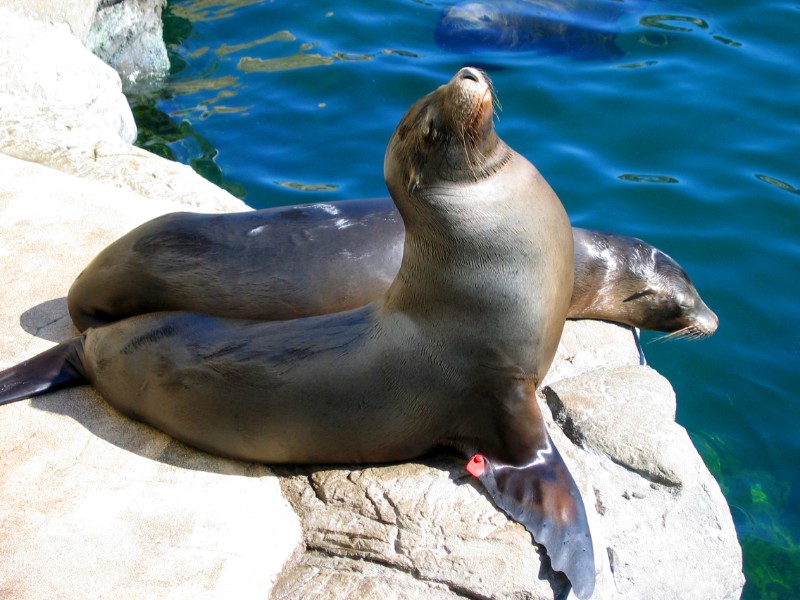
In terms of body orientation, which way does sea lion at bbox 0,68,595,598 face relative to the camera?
to the viewer's right

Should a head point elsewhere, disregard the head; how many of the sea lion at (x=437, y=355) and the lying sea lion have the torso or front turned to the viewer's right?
2

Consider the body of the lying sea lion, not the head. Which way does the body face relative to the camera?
to the viewer's right

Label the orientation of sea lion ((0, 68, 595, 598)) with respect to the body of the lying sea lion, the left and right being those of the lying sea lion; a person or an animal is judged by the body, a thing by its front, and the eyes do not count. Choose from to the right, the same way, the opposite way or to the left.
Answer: the same way
